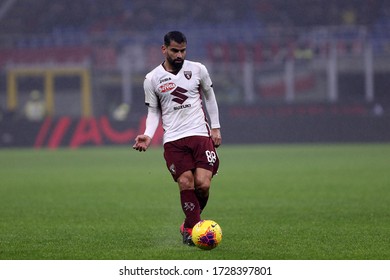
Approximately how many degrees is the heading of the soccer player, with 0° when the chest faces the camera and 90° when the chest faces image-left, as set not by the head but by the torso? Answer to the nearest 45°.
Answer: approximately 0°
